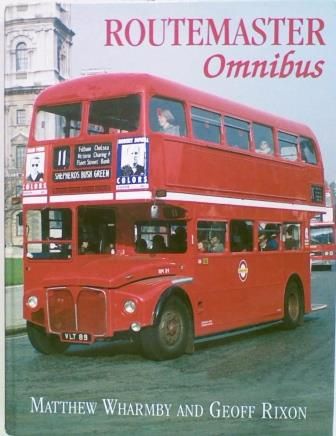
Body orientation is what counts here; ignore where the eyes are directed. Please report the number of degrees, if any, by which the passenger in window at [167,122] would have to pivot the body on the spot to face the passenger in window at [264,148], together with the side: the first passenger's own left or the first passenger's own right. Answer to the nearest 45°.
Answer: approximately 180°

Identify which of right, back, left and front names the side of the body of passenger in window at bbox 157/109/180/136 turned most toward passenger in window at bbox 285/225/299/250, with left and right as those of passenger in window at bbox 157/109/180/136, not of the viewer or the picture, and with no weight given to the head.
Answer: back

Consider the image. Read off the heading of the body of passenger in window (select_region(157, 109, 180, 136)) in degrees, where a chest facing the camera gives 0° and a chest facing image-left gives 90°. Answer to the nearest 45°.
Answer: approximately 45°

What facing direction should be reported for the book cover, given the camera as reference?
facing the viewer

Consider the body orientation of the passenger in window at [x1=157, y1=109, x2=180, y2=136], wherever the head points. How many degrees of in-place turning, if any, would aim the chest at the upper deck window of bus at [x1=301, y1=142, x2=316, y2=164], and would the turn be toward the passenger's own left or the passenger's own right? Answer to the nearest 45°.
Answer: approximately 135° to the passenger's own left
